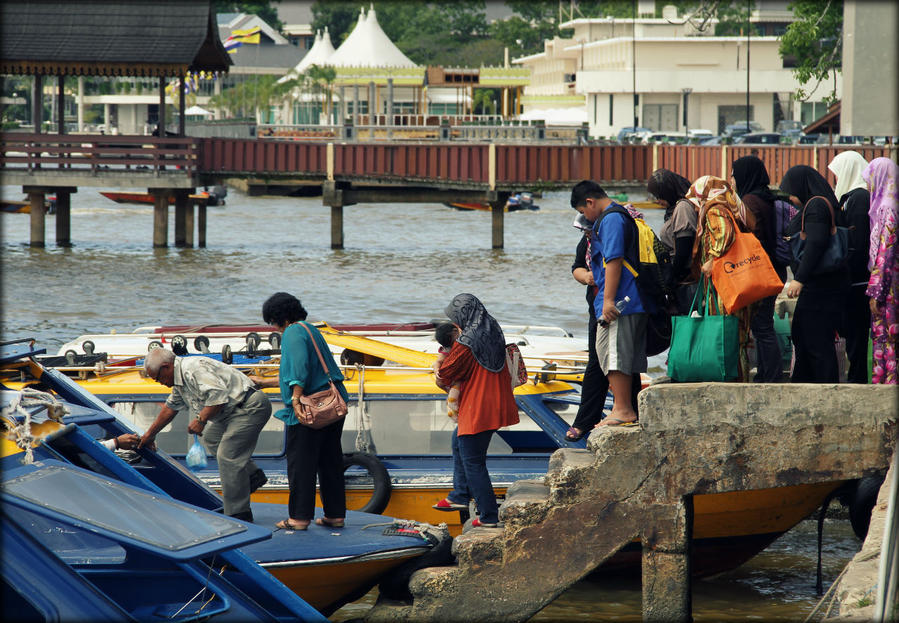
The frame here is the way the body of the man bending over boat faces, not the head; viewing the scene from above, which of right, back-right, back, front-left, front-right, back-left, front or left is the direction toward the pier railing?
right

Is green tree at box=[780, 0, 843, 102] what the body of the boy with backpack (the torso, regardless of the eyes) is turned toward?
no

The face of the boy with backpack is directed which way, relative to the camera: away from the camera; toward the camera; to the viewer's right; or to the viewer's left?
to the viewer's left

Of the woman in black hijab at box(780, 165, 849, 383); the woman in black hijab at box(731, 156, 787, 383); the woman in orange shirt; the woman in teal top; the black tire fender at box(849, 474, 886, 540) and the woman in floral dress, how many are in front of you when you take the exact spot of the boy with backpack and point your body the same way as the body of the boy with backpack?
2

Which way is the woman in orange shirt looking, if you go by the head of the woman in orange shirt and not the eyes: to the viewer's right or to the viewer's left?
to the viewer's left

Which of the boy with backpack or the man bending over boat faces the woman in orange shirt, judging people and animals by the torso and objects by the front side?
the boy with backpack

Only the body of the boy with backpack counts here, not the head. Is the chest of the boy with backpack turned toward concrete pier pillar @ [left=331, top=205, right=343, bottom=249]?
no

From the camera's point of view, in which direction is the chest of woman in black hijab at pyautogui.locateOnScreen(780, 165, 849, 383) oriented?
to the viewer's left

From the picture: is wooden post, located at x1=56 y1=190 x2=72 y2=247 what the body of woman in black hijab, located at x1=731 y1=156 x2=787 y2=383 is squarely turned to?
no

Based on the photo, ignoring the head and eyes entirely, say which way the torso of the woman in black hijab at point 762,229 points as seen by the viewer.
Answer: to the viewer's left

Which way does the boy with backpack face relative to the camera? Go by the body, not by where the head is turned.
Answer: to the viewer's left

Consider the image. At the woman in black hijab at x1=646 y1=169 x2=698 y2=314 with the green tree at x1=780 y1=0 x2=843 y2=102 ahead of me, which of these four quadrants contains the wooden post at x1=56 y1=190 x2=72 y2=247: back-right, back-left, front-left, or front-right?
front-left

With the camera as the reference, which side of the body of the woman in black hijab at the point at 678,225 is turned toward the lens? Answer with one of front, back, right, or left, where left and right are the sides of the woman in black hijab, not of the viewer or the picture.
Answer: left

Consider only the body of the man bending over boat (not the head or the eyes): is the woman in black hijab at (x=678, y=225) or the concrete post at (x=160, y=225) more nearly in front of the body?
the concrete post

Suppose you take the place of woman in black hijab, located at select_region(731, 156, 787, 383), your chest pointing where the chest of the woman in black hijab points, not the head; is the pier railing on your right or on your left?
on your right

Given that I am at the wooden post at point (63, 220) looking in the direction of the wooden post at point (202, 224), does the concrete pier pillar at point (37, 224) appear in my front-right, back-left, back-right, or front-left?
back-right

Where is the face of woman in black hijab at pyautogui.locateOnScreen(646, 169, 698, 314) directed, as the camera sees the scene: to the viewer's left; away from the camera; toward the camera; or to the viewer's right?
to the viewer's left

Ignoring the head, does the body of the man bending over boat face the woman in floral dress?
no
